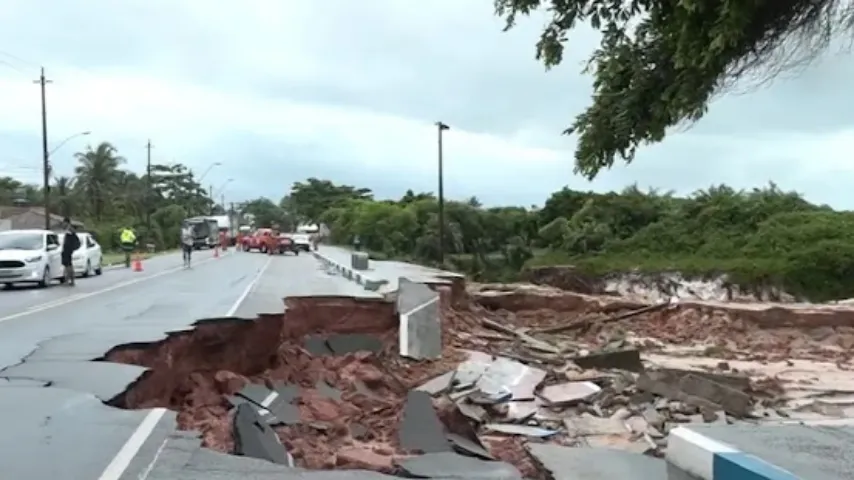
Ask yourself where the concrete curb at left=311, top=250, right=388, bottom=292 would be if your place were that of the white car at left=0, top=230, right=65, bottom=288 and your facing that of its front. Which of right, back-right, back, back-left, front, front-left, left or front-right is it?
left

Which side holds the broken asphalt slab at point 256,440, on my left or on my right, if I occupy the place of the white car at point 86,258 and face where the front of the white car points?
on my left

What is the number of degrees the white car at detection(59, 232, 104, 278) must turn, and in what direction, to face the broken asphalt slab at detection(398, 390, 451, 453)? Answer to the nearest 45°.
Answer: approximately 45° to its left

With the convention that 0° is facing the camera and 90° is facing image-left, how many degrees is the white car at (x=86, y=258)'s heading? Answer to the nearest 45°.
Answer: approximately 45°

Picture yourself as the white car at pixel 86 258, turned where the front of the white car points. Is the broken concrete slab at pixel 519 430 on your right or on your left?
on your left

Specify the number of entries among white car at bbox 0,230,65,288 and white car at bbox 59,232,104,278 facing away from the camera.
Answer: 0

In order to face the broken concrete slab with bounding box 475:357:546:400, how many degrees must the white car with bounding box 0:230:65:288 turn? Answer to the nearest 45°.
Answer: approximately 90° to its left

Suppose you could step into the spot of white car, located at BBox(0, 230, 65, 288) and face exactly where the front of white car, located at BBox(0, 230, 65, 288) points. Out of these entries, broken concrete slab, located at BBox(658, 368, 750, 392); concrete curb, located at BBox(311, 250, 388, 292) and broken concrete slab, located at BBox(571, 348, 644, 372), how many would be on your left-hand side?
3

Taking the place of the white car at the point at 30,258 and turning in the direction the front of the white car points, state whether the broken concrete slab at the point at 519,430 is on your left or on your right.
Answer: on your left

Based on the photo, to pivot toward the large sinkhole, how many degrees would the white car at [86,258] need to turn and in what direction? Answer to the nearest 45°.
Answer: approximately 45° to its left
